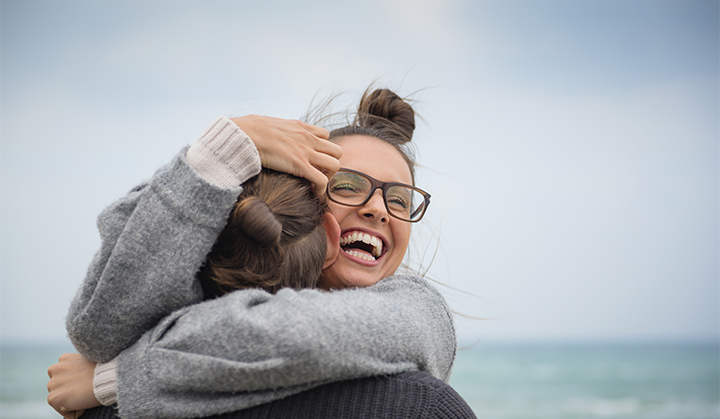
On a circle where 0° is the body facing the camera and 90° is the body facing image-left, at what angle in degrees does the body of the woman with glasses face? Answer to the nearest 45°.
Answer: approximately 45°
